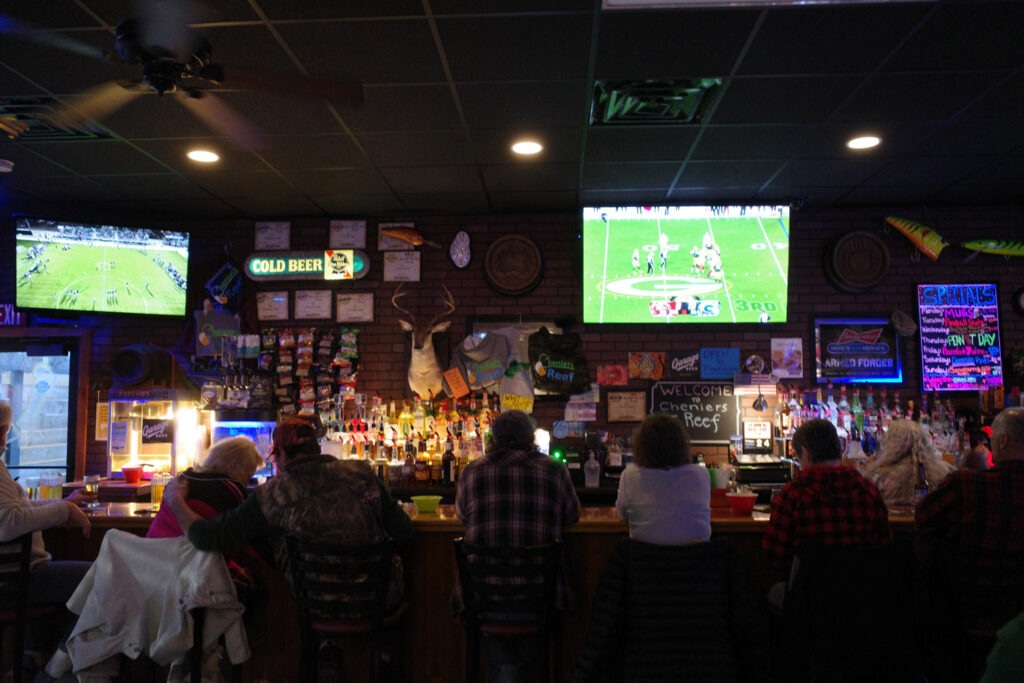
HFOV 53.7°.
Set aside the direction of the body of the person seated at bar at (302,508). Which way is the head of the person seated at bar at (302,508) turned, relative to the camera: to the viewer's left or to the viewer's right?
to the viewer's left

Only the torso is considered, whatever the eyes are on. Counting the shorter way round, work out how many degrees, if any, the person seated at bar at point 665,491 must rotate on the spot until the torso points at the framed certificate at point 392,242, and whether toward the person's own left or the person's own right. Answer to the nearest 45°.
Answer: approximately 45° to the person's own left

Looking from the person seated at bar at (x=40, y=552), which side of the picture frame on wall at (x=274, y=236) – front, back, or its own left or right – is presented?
front

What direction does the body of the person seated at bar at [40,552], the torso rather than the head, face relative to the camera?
to the viewer's right

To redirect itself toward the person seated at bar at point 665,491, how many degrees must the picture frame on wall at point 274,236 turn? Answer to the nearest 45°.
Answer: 0° — it already faces them

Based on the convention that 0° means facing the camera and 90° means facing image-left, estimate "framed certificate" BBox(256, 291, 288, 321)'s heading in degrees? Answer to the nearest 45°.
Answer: approximately 0°

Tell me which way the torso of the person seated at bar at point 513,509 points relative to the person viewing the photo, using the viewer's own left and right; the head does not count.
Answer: facing away from the viewer

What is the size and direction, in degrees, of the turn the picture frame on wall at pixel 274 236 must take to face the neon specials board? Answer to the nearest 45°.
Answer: approximately 90° to its left

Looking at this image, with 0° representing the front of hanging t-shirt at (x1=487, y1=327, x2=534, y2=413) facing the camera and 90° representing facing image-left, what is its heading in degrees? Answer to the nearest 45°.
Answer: approximately 0°

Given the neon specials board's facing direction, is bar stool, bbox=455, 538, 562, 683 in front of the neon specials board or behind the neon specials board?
in front

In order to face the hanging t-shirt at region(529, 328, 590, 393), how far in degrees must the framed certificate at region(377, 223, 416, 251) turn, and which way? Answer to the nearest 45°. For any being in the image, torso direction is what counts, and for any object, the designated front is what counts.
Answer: approximately 90° to its left

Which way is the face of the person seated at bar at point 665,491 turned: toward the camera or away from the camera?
away from the camera

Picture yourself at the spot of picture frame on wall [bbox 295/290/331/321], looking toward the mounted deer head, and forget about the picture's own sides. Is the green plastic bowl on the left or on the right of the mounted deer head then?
right
